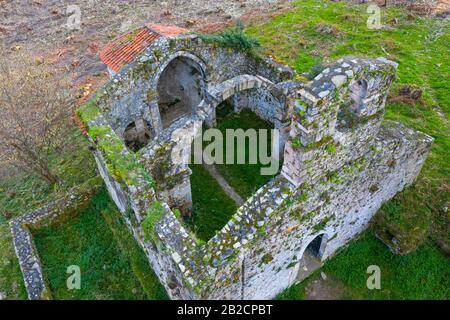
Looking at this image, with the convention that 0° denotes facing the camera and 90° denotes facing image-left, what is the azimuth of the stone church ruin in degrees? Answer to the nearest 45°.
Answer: approximately 315°

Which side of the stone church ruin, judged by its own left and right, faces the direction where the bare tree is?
back
